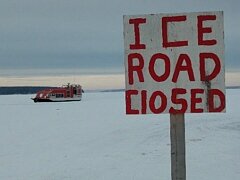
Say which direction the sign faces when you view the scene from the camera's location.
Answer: facing the viewer
